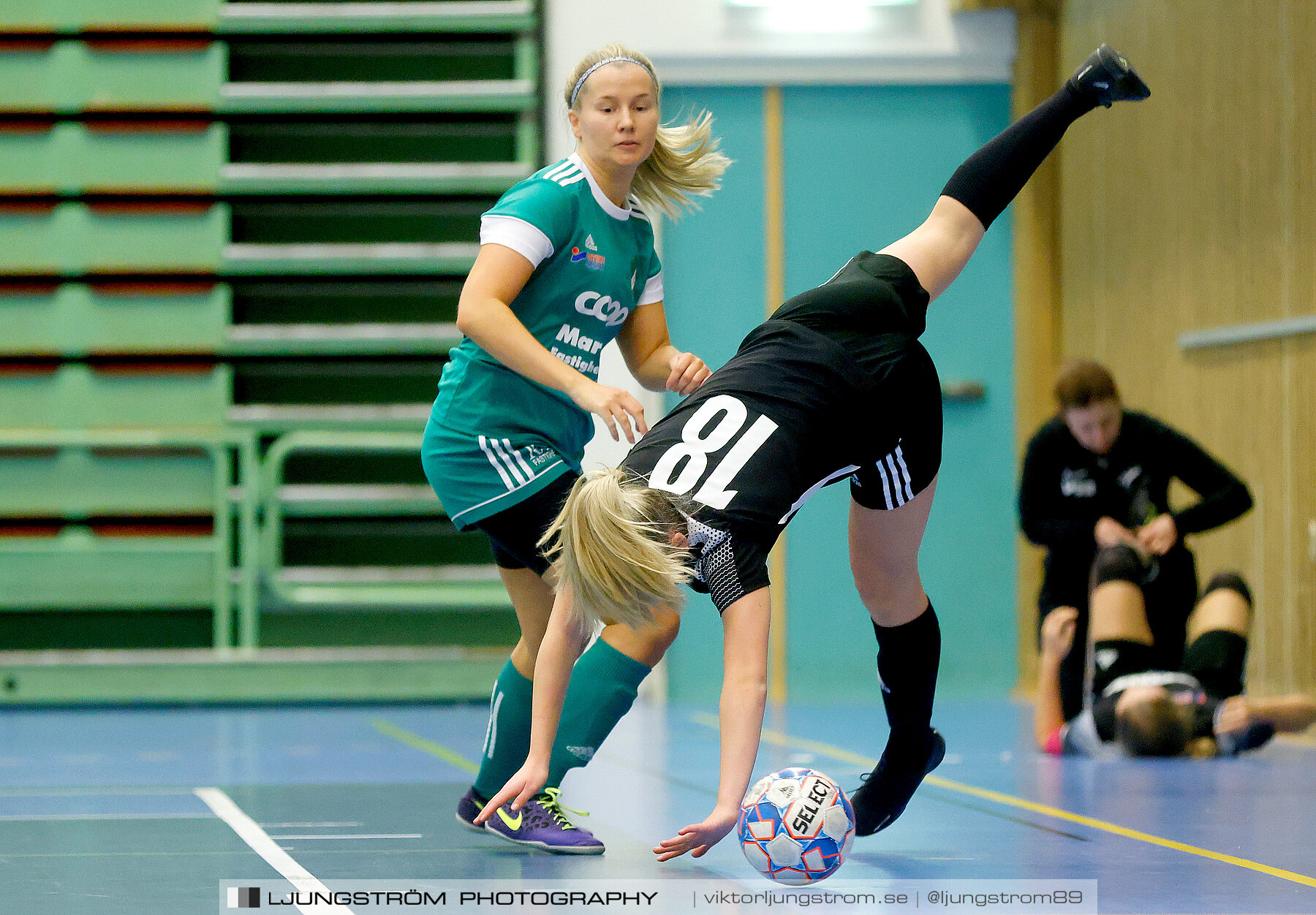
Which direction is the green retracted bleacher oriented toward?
toward the camera

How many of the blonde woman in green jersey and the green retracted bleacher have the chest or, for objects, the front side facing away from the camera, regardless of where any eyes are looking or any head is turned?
0

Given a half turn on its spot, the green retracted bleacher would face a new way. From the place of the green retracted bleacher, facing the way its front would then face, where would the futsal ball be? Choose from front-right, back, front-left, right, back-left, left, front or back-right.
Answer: back

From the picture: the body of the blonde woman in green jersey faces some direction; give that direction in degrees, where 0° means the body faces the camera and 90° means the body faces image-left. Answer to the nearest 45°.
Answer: approximately 315°

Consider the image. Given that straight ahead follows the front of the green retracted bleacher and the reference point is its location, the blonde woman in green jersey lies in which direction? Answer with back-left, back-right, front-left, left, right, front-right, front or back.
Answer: front

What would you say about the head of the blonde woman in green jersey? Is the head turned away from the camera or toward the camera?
toward the camera

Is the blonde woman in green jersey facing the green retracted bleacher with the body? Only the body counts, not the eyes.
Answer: no
